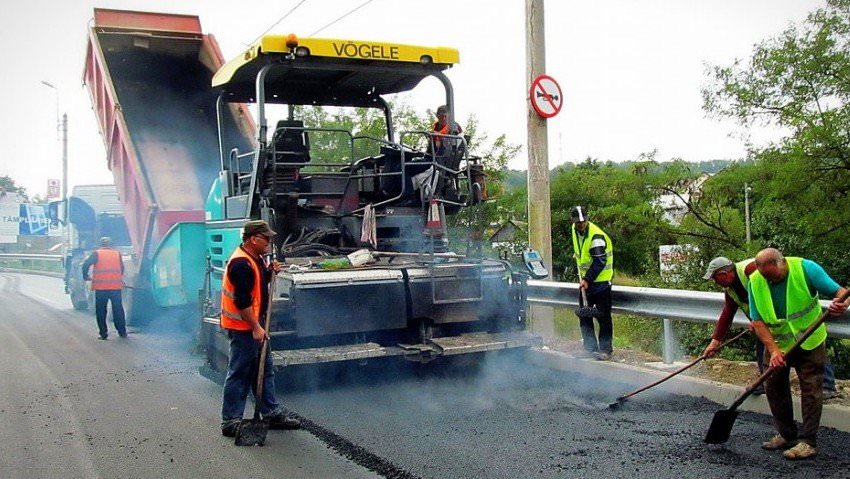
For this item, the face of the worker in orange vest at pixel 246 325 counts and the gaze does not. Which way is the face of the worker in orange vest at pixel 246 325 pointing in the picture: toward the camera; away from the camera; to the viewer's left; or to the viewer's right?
to the viewer's right

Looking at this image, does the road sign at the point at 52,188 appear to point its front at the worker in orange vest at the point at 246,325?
yes

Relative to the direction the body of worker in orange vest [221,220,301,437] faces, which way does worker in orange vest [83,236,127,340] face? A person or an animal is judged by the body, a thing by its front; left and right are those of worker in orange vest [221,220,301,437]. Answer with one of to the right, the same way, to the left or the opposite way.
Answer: to the left

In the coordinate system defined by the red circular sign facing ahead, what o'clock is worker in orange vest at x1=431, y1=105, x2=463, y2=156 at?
The worker in orange vest is roughly at 3 o'clock from the red circular sign.

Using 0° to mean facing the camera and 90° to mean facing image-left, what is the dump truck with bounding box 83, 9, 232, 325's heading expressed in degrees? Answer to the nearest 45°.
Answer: approximately 180°

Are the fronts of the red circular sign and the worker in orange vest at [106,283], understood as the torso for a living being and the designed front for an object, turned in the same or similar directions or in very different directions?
very different directions

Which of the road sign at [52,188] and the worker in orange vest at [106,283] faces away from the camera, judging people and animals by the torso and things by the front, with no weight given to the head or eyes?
the worker in orange vest

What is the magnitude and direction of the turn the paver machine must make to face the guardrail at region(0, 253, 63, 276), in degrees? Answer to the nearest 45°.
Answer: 0° — it already faces it

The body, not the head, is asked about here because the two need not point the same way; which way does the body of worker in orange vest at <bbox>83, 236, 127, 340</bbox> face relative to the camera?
away from the camera

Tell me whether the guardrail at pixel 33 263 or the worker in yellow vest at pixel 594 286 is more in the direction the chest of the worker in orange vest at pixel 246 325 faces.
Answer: the worker in yellow vest

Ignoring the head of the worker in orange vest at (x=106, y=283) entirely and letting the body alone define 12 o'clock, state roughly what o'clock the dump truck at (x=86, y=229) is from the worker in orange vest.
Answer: The dump truck is roughly at 12 o'clock from the worker in orange vest.
